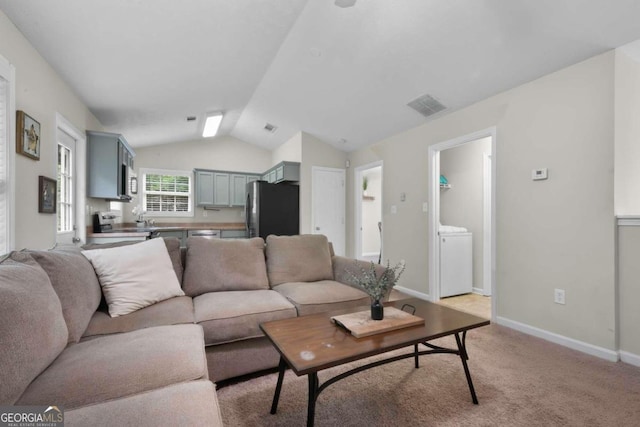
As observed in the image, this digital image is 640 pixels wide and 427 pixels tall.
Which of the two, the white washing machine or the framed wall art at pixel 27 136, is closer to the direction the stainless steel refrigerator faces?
the framed wall art

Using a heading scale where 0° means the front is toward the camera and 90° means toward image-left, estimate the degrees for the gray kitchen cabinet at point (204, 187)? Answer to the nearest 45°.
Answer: approximately 0°

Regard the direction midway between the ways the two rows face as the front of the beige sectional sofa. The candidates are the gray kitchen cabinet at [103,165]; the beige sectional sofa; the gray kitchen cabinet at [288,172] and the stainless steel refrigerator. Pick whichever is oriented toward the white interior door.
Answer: the gray kitchen cabinet at [103,165]

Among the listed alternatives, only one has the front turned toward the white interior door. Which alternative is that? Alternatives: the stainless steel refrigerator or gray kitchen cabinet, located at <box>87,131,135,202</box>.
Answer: the gray kitchen cabinet

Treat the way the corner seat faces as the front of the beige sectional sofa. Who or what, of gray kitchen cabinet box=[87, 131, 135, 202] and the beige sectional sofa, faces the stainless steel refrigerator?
the gray kitchen cabinet

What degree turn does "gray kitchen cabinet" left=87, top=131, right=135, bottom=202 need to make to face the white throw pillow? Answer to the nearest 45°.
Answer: approximately 90° to its right

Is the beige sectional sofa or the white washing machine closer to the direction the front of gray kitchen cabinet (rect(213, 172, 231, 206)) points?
the beige sectional sofa

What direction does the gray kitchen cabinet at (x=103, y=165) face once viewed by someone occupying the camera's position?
facing to the right of the viewer

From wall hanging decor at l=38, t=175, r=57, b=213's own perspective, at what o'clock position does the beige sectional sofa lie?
The beige sectional sofa is roughly at 1 o'clock from the wall hanging decor.

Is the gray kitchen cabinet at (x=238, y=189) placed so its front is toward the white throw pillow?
yes

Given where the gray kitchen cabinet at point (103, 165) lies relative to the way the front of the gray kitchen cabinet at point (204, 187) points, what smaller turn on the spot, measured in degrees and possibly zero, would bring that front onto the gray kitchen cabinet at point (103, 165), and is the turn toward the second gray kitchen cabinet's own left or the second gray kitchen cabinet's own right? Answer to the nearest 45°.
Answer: approximately 45° to the second gray kitchen cabinet's own right

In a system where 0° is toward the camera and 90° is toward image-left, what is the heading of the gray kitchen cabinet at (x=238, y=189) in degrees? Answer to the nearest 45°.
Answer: approximately 0°
